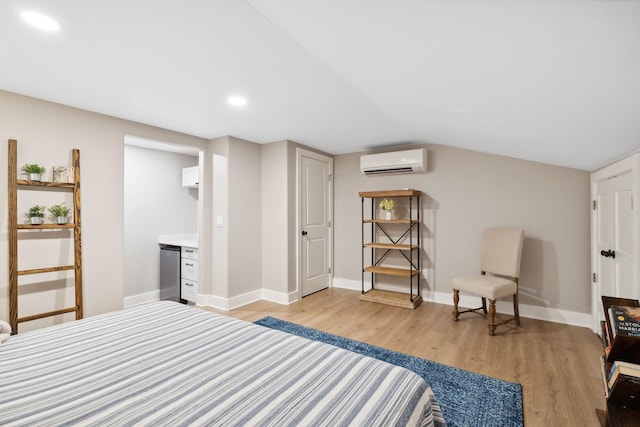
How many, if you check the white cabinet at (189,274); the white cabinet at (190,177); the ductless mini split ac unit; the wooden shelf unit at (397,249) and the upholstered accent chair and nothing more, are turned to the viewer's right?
0

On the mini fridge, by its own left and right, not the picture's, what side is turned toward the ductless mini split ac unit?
left

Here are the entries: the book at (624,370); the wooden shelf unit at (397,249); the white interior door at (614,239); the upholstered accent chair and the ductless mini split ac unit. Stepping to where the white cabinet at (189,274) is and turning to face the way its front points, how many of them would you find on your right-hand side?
0

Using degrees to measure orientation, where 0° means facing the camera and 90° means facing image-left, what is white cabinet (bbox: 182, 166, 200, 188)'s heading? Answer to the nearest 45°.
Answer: approximately 45°

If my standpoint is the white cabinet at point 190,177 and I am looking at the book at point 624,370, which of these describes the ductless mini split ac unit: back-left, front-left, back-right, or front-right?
front-left

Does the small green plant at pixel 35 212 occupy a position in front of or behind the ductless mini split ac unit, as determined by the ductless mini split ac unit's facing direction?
in front

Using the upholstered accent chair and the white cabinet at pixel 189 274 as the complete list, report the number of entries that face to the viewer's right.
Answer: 0

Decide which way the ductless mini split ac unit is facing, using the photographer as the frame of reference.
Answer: facing the viewer and to the left of the viewer

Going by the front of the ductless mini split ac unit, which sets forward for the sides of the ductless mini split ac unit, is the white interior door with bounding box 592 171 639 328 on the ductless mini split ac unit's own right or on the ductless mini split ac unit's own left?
on the ductless mini split ac unit's own left

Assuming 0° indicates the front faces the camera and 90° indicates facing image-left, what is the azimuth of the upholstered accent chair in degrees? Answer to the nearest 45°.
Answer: approximately 45°

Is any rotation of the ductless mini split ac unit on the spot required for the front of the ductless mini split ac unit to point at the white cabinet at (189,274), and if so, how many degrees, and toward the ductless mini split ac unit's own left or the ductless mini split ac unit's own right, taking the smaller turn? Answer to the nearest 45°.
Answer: approximately 45° to the ductless mini split ac unit's own right

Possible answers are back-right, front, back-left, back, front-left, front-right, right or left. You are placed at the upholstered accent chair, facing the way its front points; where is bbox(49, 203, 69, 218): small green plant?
front

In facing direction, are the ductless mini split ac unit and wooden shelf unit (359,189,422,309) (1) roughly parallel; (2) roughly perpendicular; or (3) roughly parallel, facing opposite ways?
roughly parallel

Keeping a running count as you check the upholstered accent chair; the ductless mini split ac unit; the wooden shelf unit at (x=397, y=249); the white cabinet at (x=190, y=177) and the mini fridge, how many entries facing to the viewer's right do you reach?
0

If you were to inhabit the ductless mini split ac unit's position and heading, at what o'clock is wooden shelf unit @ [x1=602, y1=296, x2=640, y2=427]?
The wooden shelf unit is roughly at 10 o'clock from the ductless mini split ac unit.

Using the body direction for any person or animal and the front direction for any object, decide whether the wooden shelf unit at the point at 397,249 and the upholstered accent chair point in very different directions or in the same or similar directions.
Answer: same or similar directions

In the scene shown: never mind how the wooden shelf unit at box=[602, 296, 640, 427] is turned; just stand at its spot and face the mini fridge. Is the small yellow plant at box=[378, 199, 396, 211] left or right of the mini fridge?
right
